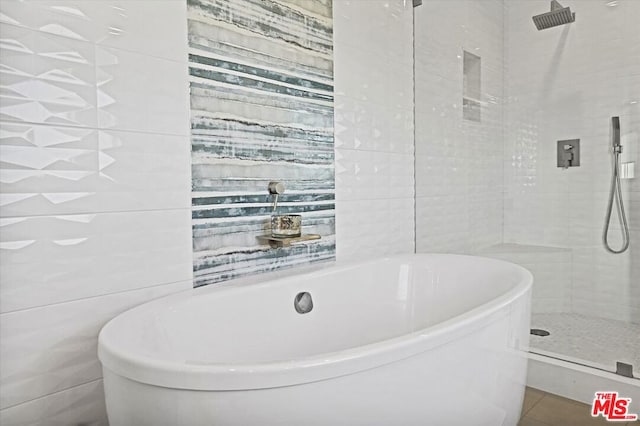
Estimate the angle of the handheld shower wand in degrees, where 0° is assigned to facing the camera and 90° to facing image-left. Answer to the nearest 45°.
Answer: approximately 45°

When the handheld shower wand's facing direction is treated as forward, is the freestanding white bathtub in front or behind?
in front
